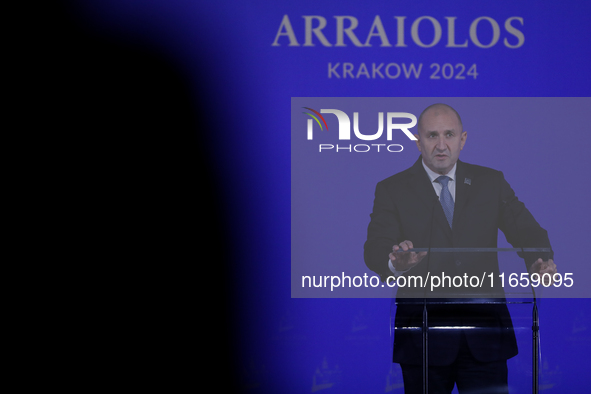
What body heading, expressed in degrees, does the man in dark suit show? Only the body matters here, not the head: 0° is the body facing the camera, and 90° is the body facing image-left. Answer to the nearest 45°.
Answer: approximately 0°
